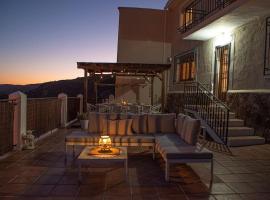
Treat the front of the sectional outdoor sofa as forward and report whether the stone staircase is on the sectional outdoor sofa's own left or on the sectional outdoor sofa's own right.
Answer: on the sectional outdoor sofa's own left

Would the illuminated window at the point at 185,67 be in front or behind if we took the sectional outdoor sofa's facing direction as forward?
behind

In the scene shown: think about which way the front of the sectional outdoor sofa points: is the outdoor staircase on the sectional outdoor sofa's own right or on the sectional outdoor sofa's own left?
on the sectional outdoor sofa's own left

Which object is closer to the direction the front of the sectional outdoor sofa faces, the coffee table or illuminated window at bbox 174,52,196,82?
the coffee table

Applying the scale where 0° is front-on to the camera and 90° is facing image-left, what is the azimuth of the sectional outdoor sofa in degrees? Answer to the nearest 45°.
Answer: approximately 0°

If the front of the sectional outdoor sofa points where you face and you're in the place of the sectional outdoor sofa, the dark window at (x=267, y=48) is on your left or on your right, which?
on your left

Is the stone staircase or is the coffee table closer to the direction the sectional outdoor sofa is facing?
the coffee table

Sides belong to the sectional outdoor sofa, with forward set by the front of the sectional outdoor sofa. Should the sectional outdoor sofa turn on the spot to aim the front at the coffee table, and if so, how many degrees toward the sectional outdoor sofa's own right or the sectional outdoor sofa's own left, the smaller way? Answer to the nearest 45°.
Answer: approximately 45° to the sectional outdoor sofa's own right
